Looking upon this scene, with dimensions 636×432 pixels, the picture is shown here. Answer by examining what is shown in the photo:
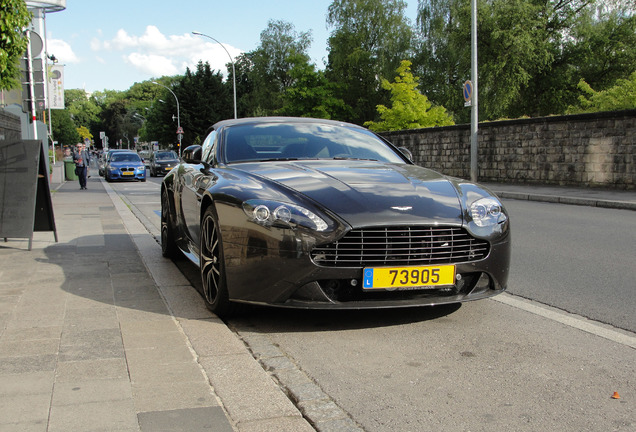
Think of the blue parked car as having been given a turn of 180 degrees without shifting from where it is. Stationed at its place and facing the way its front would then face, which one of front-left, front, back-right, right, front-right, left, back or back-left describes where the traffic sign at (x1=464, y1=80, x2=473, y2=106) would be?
back-right

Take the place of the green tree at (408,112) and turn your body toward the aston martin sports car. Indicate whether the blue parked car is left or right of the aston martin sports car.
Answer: right

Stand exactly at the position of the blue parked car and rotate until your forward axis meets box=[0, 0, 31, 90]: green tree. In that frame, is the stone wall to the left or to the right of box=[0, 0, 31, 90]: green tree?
left

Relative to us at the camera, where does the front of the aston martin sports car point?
facing the viewer and to the right of the viewer

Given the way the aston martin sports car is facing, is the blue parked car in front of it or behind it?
behind

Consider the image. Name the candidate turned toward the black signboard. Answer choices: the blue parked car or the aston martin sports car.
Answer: the blue parked car

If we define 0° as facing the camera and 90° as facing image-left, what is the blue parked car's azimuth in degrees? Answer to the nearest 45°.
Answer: approximately 0°

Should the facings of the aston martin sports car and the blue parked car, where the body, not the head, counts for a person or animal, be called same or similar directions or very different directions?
same or similar directions

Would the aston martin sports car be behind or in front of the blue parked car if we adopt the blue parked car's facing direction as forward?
in front

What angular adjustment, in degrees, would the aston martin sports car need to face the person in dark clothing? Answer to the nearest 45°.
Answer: approximately 180°

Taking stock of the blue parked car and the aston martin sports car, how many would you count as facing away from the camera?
0

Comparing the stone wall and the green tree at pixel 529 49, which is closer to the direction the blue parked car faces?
the stone wall
